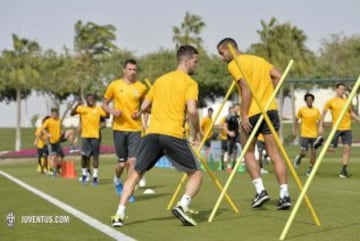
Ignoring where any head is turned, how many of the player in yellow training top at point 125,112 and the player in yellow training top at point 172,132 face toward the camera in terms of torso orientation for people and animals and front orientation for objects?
1

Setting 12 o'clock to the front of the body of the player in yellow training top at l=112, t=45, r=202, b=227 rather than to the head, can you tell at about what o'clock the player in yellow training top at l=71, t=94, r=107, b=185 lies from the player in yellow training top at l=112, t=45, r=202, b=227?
the player in yellow training top at l=71, t=94, r=107, b=185 is roughly at 10 o'clock from the player in yellow training top at l=112, t=45, r=202, b=227.

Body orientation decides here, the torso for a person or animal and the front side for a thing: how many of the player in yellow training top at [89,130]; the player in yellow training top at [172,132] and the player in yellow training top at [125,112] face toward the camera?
2

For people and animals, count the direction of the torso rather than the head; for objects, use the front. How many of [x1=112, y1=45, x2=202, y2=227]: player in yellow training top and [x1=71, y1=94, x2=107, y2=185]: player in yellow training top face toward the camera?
1

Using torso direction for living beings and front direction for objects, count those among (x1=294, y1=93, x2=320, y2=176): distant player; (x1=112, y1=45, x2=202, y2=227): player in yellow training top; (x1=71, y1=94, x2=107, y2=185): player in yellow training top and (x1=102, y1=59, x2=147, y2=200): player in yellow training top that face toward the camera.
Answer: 3

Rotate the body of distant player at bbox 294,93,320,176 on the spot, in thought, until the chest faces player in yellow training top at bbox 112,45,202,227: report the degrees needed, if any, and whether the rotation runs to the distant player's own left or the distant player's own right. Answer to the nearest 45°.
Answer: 0° — they already face them

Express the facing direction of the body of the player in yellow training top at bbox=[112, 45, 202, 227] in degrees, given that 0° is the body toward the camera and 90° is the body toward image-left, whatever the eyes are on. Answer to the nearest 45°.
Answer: approximately 225°

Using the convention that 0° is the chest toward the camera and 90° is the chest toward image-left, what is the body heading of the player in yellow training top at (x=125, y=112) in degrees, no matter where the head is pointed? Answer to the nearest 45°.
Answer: approximately 0°
